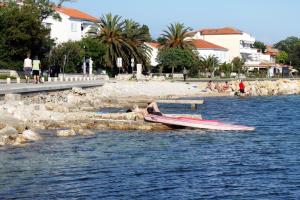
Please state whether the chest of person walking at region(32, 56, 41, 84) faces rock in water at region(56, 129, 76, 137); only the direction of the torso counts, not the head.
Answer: no

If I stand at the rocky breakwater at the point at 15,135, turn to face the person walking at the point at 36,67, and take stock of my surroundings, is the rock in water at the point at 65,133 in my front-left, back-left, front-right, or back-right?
front-right
